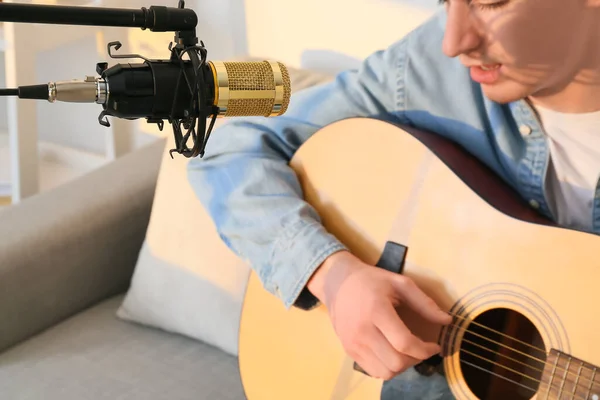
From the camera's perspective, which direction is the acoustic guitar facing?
toward the camera

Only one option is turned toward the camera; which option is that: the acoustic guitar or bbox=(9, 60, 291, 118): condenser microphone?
the acoustic guitar

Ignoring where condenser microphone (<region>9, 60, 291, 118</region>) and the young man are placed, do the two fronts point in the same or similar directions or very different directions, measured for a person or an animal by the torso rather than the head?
very different directions

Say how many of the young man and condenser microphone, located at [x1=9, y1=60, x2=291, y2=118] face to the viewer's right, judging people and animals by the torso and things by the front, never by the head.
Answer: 1

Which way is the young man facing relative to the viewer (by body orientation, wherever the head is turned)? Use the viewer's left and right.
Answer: facing the viewer and to the left of the viewer

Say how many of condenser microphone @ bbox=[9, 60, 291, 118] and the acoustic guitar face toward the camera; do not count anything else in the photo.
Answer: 1

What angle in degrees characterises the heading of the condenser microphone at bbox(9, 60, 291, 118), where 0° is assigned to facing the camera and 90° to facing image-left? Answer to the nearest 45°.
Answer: approximately 270°

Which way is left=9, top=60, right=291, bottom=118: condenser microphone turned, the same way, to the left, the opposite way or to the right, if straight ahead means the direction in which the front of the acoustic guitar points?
to the left

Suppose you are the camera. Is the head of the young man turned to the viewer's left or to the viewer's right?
to the viewer's left
